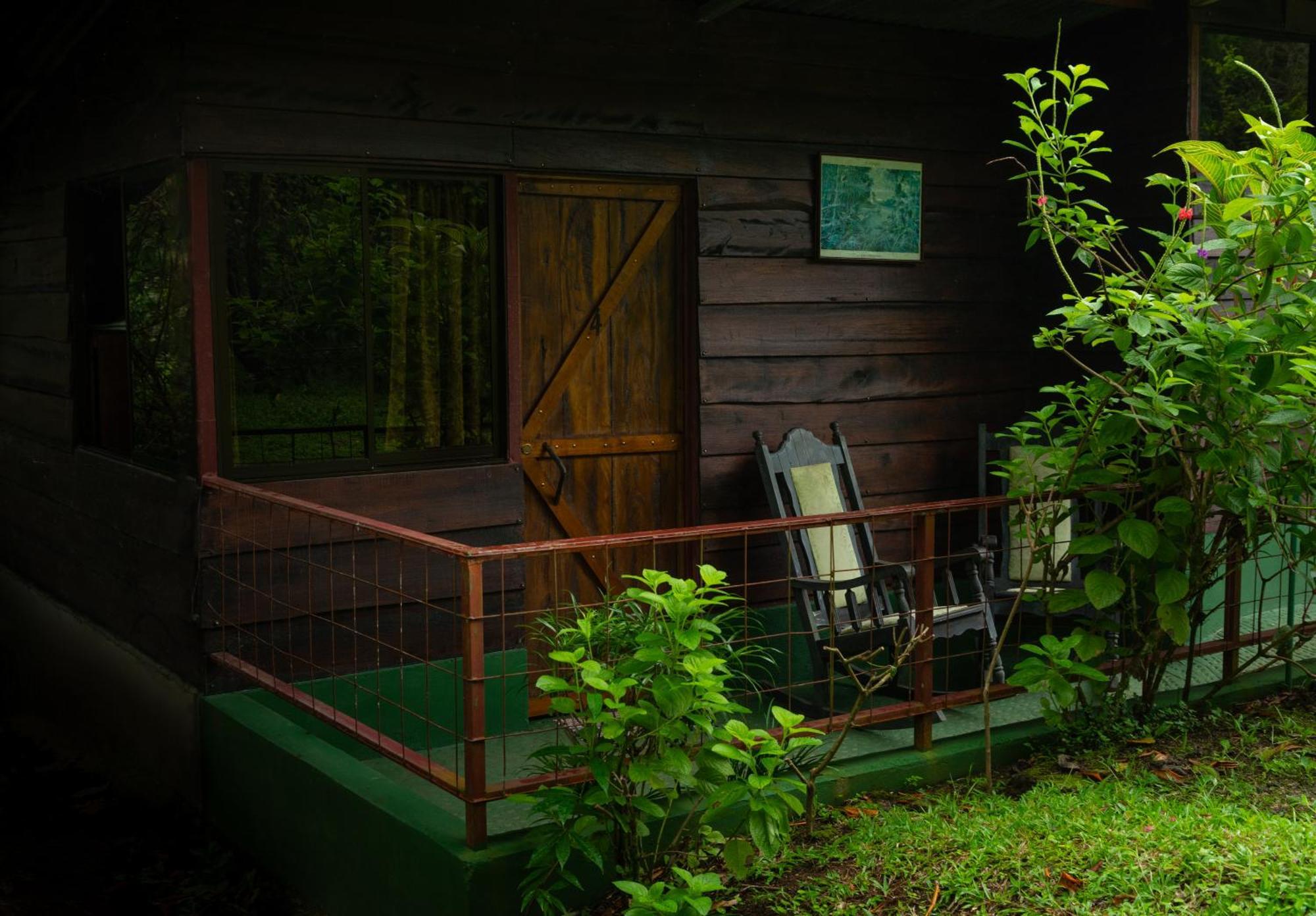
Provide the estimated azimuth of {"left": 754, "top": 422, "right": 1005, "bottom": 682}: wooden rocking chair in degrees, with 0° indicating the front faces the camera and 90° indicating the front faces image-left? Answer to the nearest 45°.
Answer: approximately 315°

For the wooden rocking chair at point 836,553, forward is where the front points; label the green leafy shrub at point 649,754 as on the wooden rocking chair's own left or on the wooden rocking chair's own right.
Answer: on the wooden rocking chair's own right
